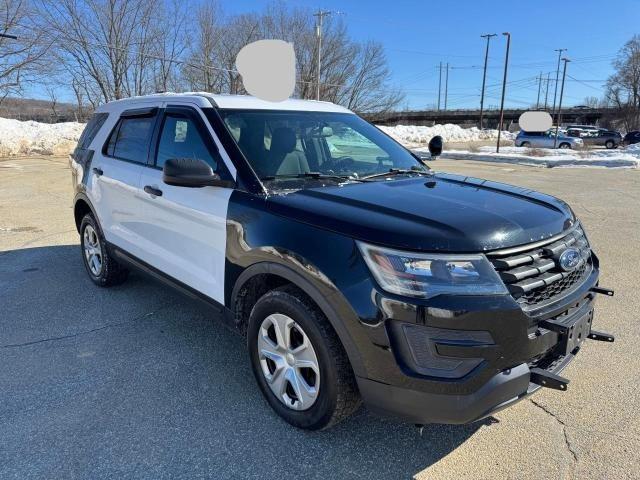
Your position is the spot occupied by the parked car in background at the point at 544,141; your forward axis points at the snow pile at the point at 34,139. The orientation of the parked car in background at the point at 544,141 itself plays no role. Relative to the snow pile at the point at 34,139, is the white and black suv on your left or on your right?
left

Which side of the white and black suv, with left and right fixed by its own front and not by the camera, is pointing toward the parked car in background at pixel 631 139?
left

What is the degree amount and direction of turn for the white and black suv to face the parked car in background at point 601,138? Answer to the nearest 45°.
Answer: approximately 90° to its left

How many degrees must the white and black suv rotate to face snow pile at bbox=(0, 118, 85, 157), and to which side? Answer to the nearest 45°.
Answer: approximately 180°

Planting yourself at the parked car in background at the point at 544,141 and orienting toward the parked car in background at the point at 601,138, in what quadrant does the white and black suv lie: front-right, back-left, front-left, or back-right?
back-right

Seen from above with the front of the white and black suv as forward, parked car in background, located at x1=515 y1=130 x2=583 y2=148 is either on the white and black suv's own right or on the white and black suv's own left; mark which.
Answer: on the white and black suv's own left

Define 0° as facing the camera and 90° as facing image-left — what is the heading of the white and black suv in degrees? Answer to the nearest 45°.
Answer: approximately 315°
